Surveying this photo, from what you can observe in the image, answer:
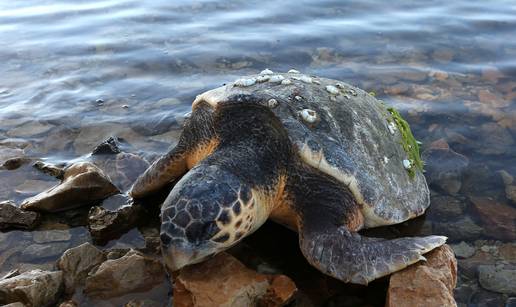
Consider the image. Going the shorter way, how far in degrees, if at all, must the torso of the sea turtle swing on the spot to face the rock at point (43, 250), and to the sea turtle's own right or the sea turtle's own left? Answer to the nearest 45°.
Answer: approximately 45° to the sea turtle's own right

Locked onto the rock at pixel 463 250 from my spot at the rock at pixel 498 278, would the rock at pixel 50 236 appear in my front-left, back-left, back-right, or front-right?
front-left

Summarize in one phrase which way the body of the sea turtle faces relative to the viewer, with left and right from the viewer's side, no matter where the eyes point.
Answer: facing the viewer and to the left of the viewer

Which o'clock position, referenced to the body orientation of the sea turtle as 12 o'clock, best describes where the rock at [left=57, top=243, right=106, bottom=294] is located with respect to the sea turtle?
The rock is roughly at 1 o'clock from the sea turtle.

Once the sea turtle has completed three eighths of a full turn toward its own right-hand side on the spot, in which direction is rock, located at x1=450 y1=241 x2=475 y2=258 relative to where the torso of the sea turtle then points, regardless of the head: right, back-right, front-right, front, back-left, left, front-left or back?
right

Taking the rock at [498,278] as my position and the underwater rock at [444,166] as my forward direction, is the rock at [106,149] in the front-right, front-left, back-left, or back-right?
front-left

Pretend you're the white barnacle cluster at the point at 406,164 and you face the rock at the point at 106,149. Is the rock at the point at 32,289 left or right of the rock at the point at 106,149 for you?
left

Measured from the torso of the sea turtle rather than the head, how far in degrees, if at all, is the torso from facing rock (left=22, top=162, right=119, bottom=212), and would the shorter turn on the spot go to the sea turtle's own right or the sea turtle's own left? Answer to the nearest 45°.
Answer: approximately 45° to the sea turtle's own right

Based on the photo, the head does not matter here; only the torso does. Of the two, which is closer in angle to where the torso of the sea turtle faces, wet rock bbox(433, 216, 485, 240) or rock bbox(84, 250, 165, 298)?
the rock

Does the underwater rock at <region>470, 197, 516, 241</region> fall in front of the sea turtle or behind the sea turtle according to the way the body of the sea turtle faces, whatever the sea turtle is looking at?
behind

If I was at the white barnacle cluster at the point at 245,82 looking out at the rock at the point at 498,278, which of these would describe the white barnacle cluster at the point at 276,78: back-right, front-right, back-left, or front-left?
front-left

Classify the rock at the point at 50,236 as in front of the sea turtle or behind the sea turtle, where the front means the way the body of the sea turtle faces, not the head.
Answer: in front

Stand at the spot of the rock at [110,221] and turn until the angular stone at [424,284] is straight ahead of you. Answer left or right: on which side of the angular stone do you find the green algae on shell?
left

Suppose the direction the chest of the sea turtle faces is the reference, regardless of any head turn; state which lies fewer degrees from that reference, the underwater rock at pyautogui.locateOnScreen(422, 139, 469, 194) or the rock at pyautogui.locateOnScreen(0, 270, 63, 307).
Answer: the rock

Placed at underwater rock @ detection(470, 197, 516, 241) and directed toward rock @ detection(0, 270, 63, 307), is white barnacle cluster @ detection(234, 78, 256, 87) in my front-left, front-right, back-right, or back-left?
front-right

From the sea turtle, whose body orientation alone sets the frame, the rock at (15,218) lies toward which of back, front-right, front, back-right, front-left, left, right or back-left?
front-right

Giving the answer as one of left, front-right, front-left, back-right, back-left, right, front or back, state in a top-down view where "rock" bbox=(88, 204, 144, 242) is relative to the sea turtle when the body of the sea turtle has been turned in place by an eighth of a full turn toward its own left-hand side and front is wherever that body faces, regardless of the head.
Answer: right

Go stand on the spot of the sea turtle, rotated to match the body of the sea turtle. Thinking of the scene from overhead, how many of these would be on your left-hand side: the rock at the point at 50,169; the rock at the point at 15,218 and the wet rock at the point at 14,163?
0

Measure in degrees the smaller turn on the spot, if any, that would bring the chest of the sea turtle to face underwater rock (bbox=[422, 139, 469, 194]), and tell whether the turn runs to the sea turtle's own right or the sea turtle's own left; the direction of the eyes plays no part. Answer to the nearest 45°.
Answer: approximately 180°
